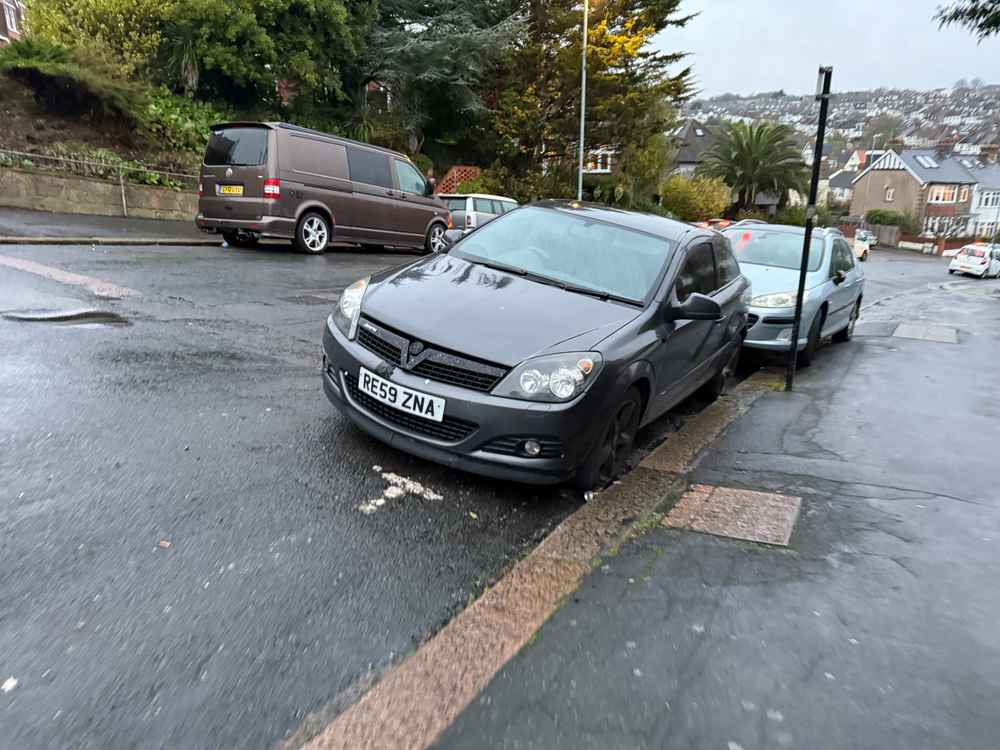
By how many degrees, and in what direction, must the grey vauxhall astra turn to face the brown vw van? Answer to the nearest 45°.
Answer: approximately 90° to its right

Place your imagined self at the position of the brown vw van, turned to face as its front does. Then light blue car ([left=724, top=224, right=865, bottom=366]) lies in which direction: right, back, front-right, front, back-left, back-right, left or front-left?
right

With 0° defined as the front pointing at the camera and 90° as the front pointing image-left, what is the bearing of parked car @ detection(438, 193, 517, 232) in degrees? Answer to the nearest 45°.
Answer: approximately 225°

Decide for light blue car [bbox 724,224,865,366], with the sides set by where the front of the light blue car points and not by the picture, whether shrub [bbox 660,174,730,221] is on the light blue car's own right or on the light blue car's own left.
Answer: on the light blue car's own right

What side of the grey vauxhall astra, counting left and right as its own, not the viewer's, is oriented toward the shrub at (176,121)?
right

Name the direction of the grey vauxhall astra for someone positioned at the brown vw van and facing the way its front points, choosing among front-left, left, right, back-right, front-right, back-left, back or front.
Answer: back-right

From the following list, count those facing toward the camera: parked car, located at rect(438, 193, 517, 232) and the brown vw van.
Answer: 0

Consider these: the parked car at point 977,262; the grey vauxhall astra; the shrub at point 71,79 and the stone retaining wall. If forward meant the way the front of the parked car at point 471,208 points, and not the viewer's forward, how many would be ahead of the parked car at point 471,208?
1

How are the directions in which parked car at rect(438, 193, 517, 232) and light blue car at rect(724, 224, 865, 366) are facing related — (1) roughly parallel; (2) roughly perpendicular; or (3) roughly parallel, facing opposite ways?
roughly parallel, facing opposite ways

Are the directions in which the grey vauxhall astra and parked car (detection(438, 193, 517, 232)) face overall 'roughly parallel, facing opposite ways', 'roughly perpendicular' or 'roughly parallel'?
roughly parallel, facing opposite ways

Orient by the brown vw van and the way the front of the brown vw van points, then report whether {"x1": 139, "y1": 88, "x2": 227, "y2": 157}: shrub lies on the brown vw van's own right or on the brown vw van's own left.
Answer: on the brown vw van's own left

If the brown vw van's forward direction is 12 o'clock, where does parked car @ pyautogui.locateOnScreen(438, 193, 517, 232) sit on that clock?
The parked car is roughly at 12 o'clock from the brown vw van.

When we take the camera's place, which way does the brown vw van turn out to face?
facing away from the viewer and to the right of the viewer

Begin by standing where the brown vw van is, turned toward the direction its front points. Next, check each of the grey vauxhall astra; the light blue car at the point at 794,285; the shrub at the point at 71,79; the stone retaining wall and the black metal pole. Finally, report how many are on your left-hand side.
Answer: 2

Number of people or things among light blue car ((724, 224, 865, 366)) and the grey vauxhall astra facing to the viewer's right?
0

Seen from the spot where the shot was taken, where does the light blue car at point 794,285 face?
facing the viewer and to the left of the viewer
